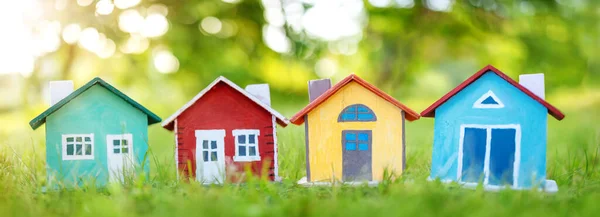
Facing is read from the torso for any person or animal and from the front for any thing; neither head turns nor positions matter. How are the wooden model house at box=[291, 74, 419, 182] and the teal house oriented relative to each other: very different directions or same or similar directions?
same or similar directions

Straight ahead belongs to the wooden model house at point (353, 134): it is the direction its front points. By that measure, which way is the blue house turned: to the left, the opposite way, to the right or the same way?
the same way

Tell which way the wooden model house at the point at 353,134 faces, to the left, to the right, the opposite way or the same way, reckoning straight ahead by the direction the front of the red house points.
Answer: the same way

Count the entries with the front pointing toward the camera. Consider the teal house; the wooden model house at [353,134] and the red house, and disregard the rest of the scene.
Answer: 3

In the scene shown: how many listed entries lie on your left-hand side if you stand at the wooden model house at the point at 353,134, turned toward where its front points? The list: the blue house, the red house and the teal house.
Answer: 1

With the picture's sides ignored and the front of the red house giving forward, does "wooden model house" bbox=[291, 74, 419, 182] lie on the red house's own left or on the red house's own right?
on the red house's own left

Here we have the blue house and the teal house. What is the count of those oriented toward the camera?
2

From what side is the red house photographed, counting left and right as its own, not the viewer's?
front

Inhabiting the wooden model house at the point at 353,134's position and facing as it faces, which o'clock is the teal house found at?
The teal house is roughly at 3 o'clock from the wooden model house.

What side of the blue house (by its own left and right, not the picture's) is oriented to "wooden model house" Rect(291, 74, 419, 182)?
right

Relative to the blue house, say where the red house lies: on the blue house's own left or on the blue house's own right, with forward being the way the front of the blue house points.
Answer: on the blue house's own right

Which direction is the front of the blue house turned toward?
toward the camera

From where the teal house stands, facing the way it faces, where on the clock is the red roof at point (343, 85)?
The red roof is roughly at 10 o'clock from the teal house.

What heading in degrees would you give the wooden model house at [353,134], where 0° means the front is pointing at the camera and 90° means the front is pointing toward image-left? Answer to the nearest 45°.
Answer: approximately 0°

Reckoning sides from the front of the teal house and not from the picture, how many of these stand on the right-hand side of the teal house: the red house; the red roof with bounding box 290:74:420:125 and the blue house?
0

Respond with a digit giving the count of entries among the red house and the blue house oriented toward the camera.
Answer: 2

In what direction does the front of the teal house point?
toward the camera
